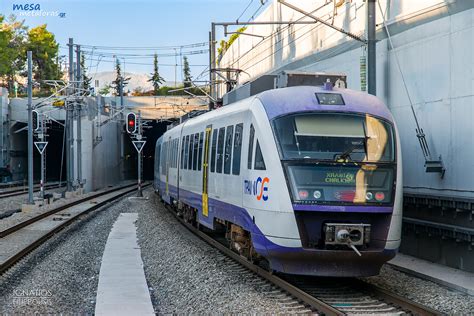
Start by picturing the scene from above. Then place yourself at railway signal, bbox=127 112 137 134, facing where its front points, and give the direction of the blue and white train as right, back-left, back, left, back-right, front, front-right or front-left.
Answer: front

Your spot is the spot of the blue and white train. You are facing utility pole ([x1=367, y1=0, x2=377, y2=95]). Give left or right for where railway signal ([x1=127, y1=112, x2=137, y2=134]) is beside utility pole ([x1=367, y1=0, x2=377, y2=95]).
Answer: left

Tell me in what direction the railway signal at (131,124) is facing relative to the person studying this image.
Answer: facing the viewer

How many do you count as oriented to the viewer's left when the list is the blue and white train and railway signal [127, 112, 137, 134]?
0

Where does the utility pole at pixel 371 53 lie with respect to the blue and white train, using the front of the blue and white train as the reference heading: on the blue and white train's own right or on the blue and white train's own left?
on the blue and white train's own left

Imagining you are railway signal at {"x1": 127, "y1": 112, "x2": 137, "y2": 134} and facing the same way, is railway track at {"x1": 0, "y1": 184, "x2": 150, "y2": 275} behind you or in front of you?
in front

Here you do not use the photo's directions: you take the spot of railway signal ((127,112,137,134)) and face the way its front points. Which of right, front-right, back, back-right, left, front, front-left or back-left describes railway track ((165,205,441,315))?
front

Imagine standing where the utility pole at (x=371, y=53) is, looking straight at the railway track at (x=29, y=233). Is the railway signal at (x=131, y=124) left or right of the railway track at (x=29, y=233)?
right

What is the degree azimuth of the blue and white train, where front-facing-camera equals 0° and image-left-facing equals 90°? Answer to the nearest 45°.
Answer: approximately 315°
